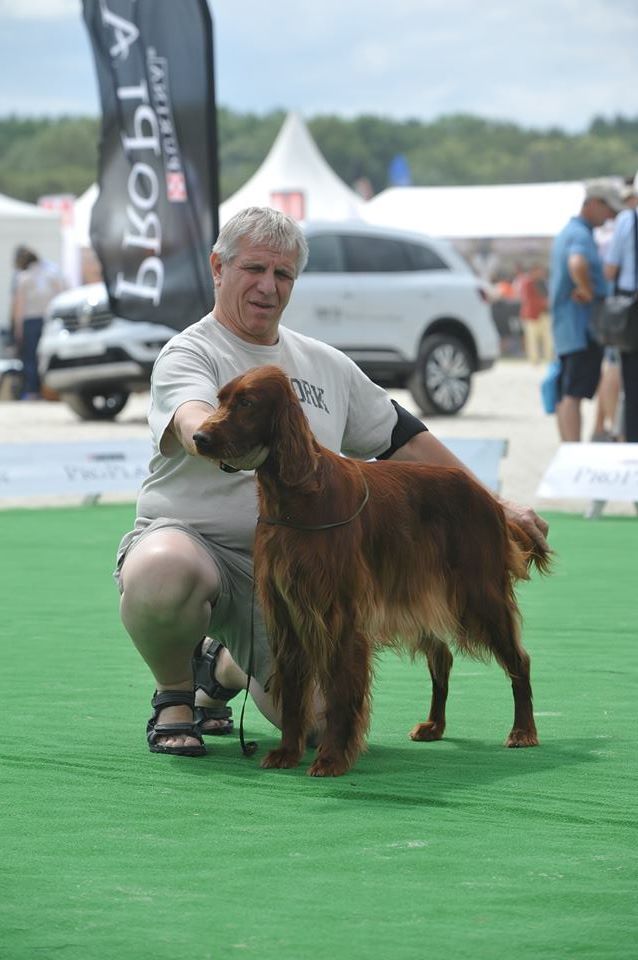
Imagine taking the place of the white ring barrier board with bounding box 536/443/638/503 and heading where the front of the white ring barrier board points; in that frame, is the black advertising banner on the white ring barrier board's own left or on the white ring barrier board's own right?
on the white ring barrier board's own right

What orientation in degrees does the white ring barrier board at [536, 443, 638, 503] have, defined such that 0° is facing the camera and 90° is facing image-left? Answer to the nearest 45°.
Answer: approximately 0°

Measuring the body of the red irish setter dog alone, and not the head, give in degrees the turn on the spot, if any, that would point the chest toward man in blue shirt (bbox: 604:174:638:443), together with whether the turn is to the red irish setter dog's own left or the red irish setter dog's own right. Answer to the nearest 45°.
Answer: approximately 135° to the red irish setter dog's own right

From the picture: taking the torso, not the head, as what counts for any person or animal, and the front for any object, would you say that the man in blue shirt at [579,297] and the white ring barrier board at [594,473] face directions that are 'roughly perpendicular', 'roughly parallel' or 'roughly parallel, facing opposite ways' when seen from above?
roughly perpendicular

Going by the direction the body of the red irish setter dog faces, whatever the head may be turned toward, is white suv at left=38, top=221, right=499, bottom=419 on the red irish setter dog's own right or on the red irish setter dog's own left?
on the red irish setter dog's own right

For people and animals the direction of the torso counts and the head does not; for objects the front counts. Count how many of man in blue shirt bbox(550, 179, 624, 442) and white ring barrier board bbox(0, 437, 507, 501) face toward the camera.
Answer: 1
